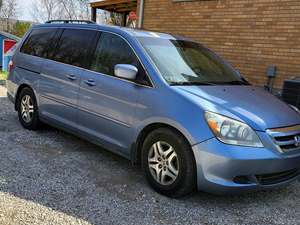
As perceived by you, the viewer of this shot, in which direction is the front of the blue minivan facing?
facing the viewer and to the right of the viewer

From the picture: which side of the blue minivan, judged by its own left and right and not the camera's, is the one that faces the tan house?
left
